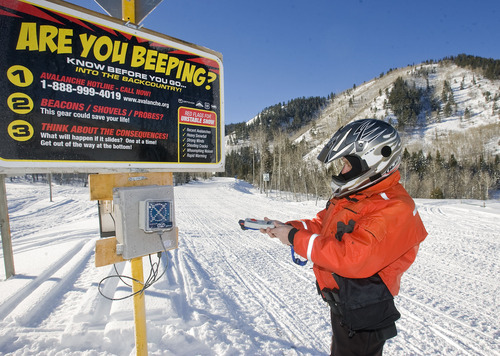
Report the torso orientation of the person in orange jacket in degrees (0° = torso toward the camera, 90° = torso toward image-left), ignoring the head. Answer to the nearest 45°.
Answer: approximately 90°

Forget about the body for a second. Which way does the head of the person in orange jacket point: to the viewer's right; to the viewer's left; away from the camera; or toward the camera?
to the viewer's left

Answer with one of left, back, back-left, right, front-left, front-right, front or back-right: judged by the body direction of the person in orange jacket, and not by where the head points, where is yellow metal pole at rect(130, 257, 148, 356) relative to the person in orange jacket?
front

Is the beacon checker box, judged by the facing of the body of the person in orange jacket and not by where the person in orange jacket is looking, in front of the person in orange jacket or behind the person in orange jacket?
in front
